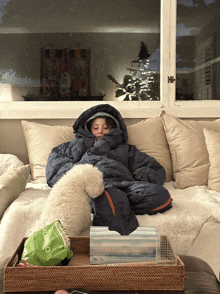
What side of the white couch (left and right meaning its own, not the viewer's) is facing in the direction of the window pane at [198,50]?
back

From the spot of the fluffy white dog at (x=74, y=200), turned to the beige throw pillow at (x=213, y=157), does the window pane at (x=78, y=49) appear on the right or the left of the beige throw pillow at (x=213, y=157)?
left

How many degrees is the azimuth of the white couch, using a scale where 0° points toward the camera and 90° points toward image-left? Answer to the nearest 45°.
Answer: approximately 0°

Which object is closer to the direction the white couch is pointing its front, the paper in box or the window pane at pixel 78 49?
the paper in box

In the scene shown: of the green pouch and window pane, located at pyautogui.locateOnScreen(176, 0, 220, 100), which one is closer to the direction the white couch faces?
the green pouch

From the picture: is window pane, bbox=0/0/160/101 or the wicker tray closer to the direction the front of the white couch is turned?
the wicker tray

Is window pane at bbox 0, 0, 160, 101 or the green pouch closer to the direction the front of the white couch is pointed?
the green pouch

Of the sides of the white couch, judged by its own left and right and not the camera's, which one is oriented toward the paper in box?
front

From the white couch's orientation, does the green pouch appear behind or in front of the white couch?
in front

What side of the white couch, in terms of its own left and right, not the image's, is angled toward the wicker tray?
front
